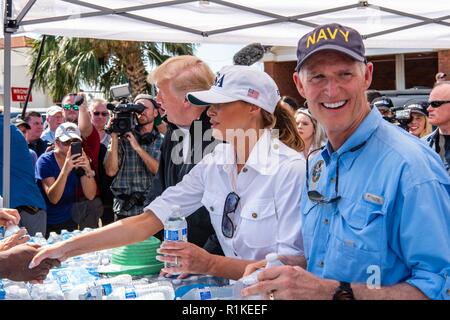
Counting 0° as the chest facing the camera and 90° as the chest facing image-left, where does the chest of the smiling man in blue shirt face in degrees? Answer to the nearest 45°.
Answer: approximately 45°

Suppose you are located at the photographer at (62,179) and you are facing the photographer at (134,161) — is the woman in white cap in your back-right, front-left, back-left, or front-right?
front-right

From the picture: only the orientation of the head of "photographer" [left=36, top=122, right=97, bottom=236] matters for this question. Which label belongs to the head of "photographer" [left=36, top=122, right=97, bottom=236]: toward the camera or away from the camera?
toward the camera

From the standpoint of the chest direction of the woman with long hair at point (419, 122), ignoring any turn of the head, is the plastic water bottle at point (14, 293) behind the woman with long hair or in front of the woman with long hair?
in front

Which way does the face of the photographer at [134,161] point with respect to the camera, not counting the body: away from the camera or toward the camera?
toward the camera

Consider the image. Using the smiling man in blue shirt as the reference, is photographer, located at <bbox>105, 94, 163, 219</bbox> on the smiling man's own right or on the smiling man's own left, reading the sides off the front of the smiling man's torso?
on the smiling man's own right

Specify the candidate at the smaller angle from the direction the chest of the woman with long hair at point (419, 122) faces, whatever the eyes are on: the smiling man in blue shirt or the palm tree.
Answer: the smiling man in blue shirt

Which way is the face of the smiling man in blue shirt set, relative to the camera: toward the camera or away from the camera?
toward the camera
